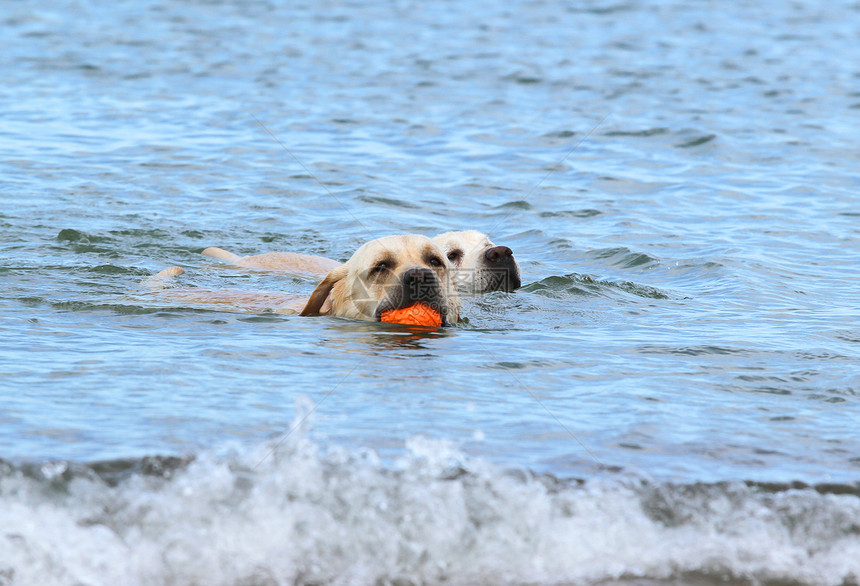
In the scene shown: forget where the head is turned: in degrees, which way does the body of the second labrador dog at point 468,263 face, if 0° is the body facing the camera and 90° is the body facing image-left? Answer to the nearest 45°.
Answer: approximately 270°

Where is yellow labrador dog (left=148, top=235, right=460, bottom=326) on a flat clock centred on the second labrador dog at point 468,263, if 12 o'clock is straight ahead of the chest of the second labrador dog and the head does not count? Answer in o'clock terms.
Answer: The yellow labrador dog is roughly at 4 o'clock from the second labrador dog.

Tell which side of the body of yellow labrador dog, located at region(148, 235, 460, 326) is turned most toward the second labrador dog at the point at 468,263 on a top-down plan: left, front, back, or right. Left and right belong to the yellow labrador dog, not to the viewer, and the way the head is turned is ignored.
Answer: left

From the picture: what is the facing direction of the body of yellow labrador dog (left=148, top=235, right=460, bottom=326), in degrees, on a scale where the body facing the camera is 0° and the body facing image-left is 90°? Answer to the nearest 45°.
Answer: approximately 315°
